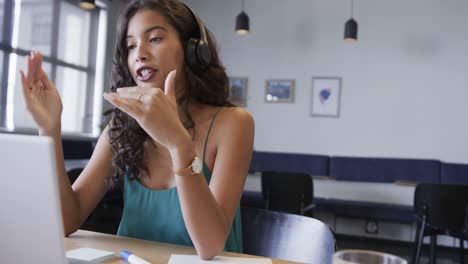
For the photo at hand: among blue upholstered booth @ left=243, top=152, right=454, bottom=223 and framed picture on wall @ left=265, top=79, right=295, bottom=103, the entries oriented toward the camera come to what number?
2

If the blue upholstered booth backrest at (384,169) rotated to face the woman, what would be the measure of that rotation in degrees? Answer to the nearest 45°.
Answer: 0° — it already faces them

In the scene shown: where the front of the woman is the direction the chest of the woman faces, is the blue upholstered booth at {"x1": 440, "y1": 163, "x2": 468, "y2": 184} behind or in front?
behind

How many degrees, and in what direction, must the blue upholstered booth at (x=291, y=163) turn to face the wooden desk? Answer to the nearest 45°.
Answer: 0° — it already faces it

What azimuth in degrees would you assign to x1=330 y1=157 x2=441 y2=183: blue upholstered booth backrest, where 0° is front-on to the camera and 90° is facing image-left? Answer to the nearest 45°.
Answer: approximately 0°

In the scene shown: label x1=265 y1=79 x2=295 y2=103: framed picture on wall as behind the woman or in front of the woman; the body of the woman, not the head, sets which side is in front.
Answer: behind

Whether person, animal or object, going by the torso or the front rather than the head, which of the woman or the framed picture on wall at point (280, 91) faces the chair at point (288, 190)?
the framed picture on wall
